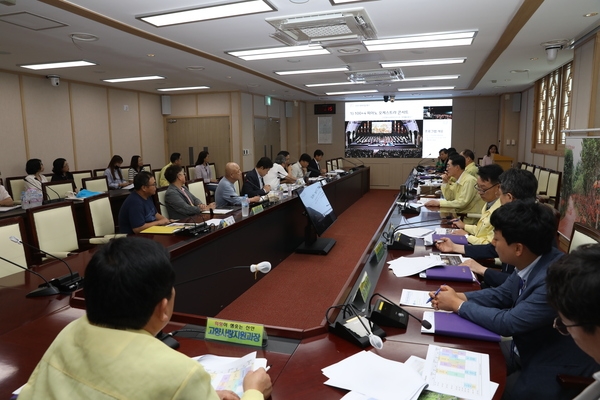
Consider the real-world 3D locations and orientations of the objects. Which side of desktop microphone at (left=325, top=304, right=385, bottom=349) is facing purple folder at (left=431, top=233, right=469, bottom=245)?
left

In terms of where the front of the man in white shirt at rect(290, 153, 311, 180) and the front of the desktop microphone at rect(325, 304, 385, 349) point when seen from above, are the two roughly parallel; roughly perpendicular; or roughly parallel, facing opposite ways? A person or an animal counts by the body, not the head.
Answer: roughly parallel

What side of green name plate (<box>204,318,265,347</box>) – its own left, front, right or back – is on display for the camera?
front

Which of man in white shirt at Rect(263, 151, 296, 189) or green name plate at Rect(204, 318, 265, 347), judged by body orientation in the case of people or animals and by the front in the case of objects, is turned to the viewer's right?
the man in white shirt

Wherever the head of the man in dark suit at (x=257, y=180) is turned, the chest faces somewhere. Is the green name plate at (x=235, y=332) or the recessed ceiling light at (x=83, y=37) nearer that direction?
the green name plate

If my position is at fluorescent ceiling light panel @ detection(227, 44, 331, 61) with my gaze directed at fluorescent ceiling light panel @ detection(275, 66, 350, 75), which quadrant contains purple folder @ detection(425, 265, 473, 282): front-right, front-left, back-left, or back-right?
back-right

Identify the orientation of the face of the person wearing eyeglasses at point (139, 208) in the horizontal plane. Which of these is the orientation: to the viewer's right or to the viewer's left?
to the viewer's right

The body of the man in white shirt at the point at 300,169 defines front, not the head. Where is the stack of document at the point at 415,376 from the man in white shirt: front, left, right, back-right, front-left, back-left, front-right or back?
front-right

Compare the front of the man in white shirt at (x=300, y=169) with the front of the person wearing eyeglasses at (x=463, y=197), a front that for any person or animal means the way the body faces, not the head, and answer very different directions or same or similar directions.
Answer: very different directions

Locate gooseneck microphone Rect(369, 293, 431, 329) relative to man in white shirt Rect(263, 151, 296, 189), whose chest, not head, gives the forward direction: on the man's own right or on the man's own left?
on the man's own right

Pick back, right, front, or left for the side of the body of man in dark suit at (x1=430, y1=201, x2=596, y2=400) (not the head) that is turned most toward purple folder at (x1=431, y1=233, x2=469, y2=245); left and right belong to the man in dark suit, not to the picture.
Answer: right

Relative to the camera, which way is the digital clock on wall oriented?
toward the camera

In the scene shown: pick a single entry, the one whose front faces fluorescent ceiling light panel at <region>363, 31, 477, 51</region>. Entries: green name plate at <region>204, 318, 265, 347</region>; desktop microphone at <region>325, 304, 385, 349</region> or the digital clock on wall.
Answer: the digital clock on wall

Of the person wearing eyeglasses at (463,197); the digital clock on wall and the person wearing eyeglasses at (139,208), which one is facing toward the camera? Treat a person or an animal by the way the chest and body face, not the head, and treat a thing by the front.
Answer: the digital clock on wall

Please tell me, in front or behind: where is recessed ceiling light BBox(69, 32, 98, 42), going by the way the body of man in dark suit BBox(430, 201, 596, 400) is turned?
in front

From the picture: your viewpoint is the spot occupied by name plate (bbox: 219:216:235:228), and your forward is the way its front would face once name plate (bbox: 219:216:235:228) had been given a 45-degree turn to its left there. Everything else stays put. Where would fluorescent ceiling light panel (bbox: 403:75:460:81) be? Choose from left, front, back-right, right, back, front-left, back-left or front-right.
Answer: front-left

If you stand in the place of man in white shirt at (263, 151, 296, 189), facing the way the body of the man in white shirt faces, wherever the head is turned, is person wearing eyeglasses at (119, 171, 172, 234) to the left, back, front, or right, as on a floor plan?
right
